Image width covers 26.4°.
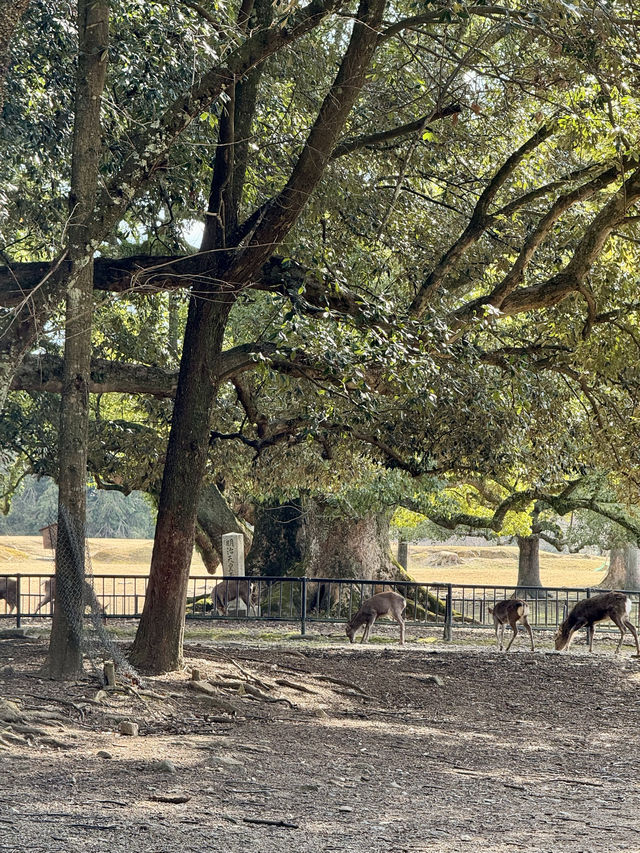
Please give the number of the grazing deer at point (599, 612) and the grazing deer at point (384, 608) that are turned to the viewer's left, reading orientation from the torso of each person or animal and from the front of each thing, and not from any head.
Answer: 2

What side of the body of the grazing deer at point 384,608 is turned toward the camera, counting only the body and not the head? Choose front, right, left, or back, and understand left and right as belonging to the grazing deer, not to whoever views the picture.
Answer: left

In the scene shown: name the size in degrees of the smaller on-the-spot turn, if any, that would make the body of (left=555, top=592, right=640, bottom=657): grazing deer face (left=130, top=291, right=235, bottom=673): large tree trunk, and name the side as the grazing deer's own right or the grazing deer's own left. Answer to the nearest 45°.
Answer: approximately 45° to the grazing deer's own left

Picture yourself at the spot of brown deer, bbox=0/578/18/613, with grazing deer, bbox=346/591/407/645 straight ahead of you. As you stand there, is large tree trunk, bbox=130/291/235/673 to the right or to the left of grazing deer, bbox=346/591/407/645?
right

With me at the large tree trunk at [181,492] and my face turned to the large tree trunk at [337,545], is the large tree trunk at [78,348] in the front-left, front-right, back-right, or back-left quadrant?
back-left

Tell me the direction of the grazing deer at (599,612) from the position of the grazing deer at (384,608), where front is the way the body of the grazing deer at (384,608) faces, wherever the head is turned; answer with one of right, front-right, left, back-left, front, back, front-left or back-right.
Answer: back

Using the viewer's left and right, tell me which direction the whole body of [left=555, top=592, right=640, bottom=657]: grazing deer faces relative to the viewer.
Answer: facing to the left of the viewer
